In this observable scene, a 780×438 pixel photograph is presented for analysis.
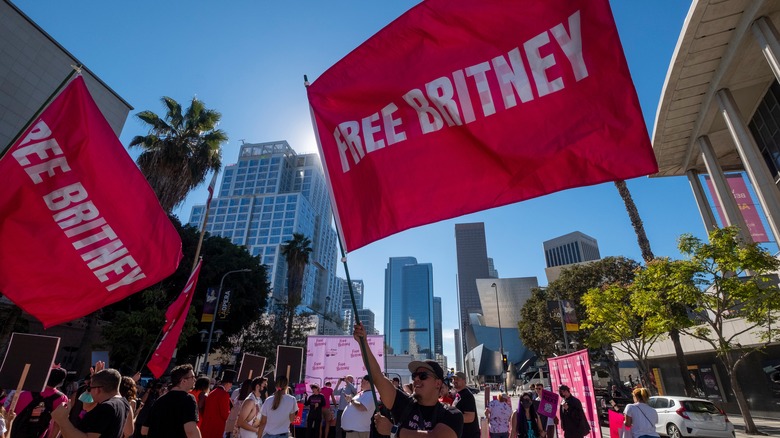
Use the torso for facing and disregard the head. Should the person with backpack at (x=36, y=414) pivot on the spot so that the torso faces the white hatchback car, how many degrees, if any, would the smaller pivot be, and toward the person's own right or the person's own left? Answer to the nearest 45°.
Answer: approximately 45° to the person's own right

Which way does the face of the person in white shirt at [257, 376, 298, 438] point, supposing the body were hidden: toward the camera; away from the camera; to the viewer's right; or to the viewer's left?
away from the camera

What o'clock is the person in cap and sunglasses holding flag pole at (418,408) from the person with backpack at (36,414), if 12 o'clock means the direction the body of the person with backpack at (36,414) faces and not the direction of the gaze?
the person in cap and sunglasses holding flag pole at (418,408) is roughly at 4 o'clock from the person with backpack at (36,414).

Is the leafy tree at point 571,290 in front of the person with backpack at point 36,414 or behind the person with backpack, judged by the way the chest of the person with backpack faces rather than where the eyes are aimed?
in front

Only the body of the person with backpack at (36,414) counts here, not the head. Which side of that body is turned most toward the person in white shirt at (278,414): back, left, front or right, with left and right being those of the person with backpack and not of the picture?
right

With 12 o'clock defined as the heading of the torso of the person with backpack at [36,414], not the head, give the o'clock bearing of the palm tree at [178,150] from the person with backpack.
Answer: The palm tree is roughly at 11 o'clock from the person with backpack.

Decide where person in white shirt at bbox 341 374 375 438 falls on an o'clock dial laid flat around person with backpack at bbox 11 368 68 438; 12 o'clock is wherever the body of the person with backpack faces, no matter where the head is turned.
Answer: The person in white shirt is roughly at 2 o'clock from the person with backpack.

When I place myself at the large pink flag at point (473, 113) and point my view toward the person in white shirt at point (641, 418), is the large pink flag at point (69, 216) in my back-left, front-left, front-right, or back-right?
back-left

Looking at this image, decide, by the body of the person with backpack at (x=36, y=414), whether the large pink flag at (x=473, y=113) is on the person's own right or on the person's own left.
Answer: on the person's own right

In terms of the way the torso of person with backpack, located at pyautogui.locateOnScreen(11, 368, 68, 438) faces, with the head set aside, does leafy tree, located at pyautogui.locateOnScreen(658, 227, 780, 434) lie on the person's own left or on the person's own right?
on the person's own right

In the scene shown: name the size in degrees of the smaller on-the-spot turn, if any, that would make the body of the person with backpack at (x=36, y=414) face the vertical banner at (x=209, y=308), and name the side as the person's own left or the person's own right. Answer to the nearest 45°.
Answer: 0° — they already face it

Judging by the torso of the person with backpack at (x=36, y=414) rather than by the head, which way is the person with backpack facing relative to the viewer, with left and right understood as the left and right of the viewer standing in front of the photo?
facing away from the viewer and to the right of the viewer
